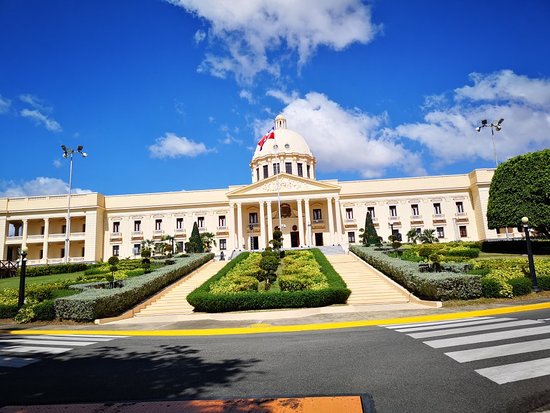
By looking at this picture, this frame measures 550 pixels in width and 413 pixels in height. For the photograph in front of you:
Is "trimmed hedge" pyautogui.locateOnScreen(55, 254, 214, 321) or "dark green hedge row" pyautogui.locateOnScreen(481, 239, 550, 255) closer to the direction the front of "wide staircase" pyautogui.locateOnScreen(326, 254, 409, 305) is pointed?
the trimmed hedge

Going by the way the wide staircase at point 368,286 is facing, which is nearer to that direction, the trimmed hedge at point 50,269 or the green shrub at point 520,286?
the green shrub

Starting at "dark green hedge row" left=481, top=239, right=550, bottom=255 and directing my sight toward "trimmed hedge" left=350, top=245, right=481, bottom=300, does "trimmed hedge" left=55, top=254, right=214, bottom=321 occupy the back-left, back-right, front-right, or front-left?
front-right

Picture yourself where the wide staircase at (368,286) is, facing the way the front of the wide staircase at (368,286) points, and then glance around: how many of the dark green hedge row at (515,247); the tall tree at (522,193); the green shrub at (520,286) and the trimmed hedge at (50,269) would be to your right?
1

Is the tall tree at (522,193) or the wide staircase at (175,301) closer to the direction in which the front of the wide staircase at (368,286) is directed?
the wide staircase

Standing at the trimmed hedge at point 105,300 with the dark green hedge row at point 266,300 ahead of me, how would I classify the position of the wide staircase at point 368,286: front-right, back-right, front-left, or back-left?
front-left

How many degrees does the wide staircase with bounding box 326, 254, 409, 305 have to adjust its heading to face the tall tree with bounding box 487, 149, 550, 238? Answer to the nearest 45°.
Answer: approximately 135° to its left

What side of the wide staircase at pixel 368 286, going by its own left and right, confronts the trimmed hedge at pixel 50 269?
right

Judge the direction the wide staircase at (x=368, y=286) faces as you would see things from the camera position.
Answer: facing the viewer

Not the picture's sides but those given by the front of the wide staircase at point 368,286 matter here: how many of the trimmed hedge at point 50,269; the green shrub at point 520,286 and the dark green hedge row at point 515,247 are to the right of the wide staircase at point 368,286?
1

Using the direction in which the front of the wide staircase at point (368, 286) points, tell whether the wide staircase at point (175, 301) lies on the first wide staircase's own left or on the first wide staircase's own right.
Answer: on the first wide staircase's own right
